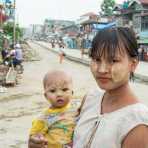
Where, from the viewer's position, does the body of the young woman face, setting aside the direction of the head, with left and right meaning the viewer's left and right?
facing the viewer and to the left of the viewer

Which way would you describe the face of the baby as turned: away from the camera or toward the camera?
toward the camera
